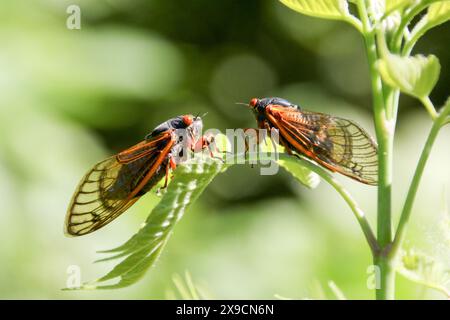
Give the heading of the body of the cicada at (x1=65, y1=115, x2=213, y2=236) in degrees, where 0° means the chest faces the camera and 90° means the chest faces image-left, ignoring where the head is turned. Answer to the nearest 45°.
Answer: approximately 270°

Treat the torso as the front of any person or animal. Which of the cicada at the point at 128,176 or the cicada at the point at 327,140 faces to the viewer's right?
the cicada at the point at 128,176

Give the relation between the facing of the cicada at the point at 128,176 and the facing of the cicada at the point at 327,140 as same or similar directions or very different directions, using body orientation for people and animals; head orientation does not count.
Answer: very different directions

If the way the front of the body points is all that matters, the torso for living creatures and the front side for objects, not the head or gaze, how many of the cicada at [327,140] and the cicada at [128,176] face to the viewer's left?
1

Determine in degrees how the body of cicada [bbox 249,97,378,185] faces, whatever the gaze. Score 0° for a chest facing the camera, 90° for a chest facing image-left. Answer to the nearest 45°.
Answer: approximately 90°
